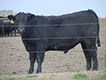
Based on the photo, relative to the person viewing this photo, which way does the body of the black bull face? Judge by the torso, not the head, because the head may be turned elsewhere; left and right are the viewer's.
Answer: facing to the left of the viewer
